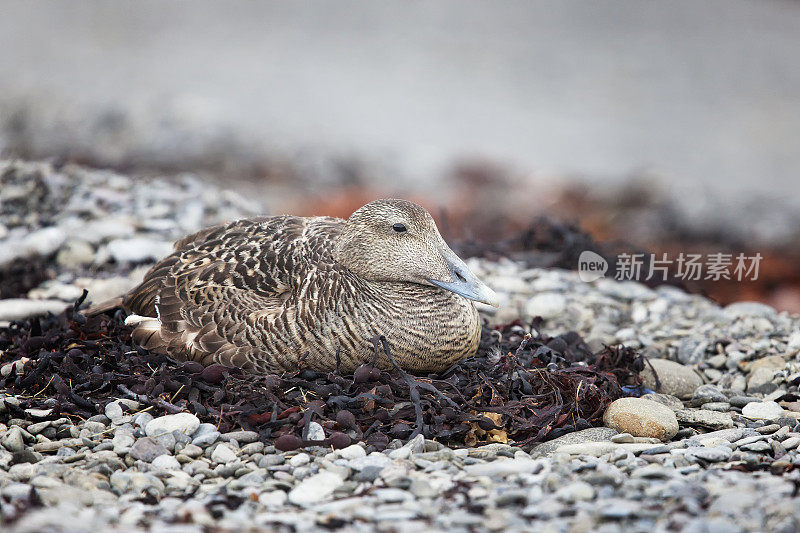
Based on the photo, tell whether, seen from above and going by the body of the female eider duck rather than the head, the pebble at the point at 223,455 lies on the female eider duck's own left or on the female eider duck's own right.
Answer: on the female eider duck's own right

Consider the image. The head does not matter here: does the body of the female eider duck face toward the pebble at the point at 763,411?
yes

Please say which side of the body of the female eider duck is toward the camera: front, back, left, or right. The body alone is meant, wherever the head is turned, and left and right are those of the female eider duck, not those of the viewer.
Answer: right

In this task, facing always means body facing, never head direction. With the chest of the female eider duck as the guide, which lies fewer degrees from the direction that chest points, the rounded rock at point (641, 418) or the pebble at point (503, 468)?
the rounded rock

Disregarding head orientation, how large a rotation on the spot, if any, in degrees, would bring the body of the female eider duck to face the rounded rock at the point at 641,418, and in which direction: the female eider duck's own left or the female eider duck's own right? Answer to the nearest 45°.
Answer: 0° — it already faces it

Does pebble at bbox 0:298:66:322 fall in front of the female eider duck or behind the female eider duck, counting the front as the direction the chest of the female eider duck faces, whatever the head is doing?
behind

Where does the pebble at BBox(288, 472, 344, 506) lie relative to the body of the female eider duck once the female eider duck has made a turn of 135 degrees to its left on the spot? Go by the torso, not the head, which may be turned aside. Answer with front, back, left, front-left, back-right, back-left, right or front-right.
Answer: back-left
